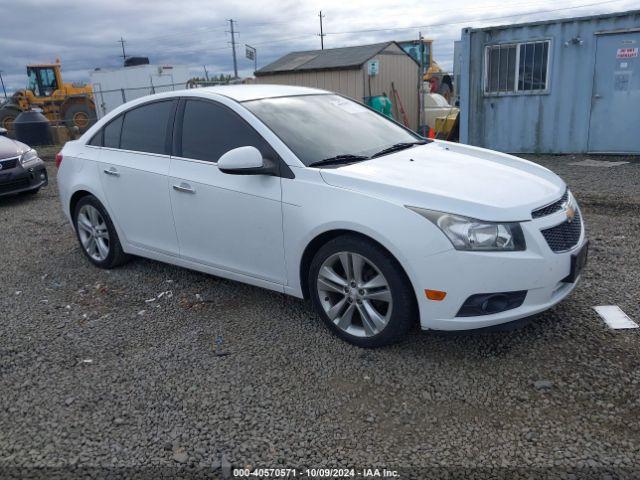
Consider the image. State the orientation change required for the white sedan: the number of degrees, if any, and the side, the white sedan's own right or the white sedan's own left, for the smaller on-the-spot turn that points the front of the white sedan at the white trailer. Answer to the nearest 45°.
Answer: approximately 135° to the white sedan's own left

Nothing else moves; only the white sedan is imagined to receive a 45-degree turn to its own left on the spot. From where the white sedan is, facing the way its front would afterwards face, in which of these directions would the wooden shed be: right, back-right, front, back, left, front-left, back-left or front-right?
left

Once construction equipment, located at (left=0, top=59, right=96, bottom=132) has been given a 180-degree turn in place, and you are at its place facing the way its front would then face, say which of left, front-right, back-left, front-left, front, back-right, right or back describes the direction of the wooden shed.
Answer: front-right

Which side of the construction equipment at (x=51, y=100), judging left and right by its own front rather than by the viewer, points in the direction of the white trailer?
back

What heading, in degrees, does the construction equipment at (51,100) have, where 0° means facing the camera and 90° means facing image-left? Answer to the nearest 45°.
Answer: approximately 90°

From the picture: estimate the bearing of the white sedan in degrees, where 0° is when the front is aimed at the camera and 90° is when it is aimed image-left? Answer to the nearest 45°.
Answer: approximately 315°
